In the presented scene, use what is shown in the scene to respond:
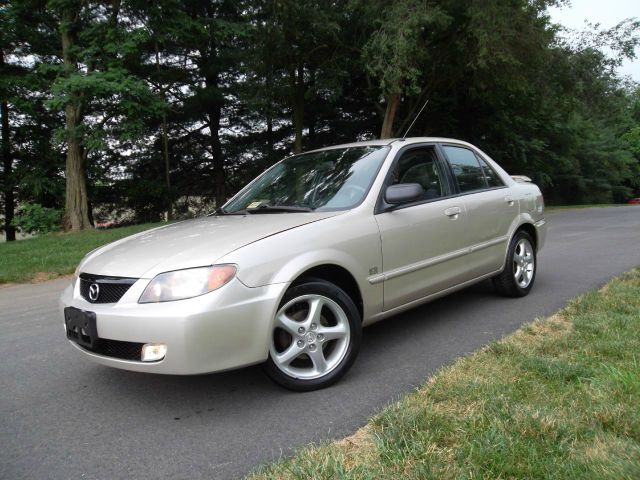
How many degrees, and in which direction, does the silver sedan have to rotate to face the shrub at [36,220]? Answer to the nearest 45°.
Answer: approximately 90° to its right

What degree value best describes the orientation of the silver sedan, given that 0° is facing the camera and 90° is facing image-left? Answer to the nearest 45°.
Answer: approximately 45°
